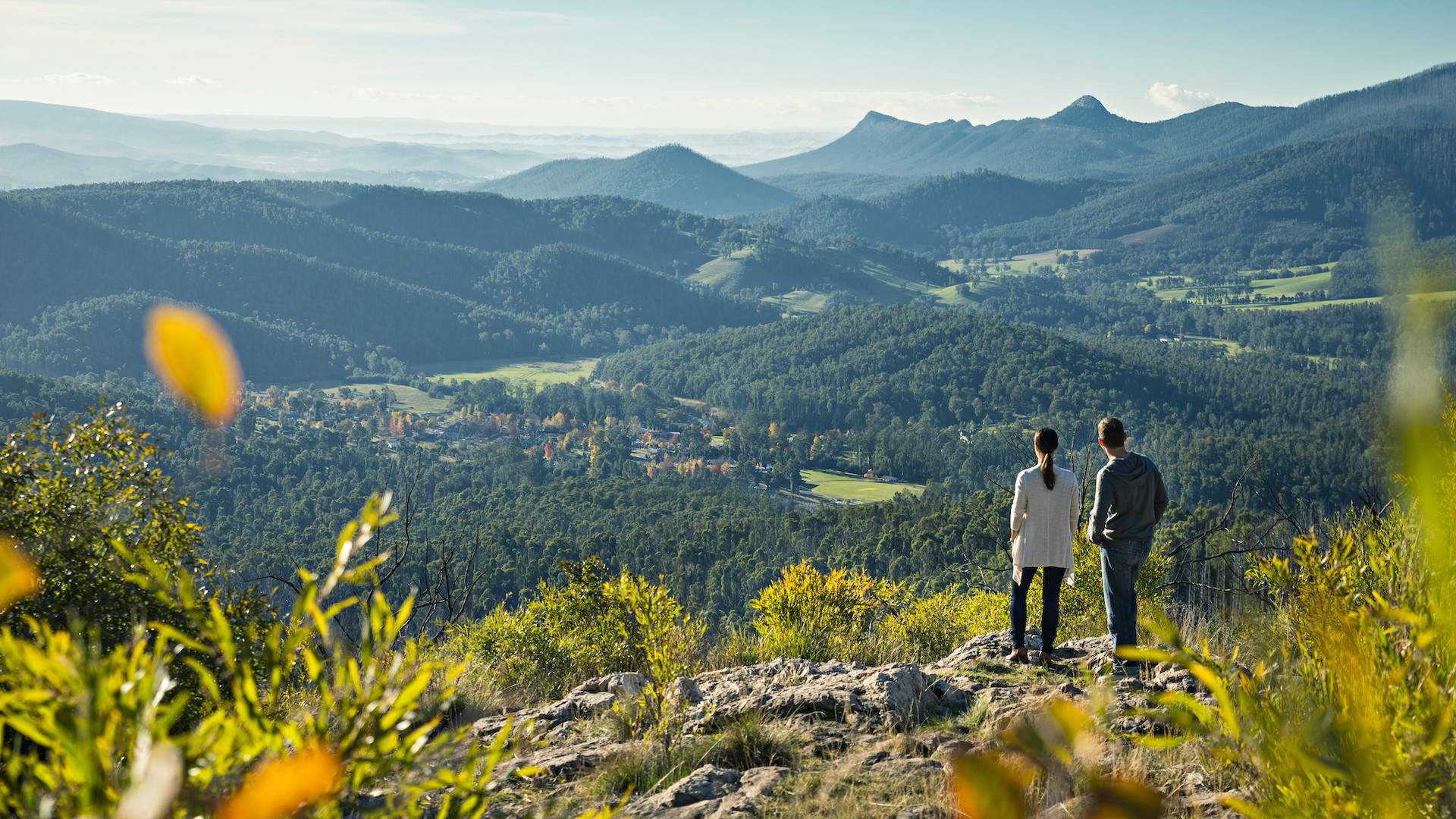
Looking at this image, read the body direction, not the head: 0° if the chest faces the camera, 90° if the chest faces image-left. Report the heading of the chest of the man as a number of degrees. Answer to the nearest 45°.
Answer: approximately 135°

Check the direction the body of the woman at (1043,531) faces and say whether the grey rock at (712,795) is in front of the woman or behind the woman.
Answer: behind

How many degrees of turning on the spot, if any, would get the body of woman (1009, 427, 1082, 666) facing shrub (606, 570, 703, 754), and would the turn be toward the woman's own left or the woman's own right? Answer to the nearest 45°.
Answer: approximately 135° to the woman's own left

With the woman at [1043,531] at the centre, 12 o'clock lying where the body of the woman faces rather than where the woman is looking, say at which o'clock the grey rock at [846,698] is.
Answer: The grey rock is roughly at 7 o'clock from the woman.

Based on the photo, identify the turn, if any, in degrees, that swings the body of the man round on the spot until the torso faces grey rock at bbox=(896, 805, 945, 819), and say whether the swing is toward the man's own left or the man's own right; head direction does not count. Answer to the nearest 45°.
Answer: approximately 135° to the man's own left

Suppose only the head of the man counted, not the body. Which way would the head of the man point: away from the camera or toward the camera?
away from the camera

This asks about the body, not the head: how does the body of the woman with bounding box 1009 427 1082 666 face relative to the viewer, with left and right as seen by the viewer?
facing away from the viewer

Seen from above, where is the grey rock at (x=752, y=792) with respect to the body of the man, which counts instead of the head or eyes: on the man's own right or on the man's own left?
on the man's own left

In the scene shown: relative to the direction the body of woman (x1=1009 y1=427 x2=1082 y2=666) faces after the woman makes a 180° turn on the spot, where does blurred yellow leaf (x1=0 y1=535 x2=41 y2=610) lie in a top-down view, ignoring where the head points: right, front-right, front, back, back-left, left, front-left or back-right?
front-right

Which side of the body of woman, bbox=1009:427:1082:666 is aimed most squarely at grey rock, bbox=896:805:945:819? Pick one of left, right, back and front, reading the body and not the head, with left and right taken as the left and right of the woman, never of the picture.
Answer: back
